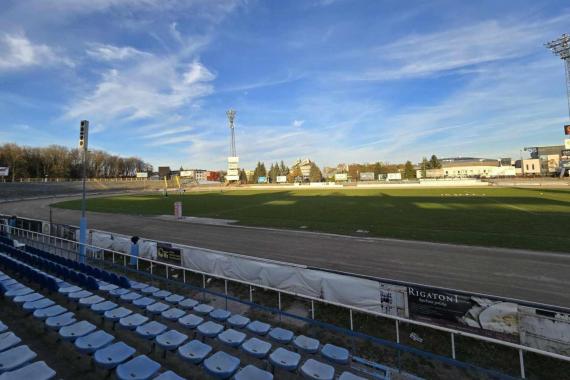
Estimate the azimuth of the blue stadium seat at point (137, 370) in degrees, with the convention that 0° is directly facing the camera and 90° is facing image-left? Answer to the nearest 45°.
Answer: approximately 225°

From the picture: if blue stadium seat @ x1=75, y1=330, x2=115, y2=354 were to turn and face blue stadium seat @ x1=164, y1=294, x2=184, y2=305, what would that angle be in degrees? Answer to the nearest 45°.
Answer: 0° — it already faces it

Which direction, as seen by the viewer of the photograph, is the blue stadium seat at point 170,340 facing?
facing away from the viewer and to the right of the viewer

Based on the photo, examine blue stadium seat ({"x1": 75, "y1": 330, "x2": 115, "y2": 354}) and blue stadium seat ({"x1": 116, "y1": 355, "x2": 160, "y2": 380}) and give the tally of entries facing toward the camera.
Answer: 0

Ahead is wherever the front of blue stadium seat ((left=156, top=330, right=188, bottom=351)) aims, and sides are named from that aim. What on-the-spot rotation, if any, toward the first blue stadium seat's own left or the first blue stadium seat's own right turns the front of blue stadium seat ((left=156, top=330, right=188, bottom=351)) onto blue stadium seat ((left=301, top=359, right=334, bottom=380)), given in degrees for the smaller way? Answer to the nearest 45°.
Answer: approximately 90° to the first blue stadium seat's own right

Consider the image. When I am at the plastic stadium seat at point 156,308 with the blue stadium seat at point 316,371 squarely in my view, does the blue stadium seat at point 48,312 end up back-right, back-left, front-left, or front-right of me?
back-right

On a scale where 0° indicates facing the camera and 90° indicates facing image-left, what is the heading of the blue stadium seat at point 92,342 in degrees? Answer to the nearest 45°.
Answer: approximately 225°

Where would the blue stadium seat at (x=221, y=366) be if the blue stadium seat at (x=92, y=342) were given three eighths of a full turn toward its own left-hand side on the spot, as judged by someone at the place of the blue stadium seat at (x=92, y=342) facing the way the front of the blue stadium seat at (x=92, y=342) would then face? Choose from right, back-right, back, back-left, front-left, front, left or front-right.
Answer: back-left

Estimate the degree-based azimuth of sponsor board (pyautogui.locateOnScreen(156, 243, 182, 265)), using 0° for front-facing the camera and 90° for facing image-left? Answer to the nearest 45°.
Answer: approximately 45°

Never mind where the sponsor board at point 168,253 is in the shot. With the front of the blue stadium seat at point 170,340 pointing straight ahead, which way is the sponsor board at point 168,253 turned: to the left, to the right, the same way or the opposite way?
the opposite way
